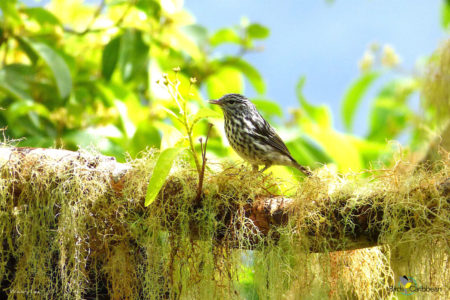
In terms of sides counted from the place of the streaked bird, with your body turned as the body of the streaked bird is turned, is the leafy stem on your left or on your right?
on your left

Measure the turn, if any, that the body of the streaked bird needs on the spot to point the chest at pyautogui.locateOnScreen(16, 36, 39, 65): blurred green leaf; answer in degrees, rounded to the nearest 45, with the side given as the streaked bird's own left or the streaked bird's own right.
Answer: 0° — it already faces it

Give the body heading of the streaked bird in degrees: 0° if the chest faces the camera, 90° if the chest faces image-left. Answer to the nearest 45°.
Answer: approximately 90°
